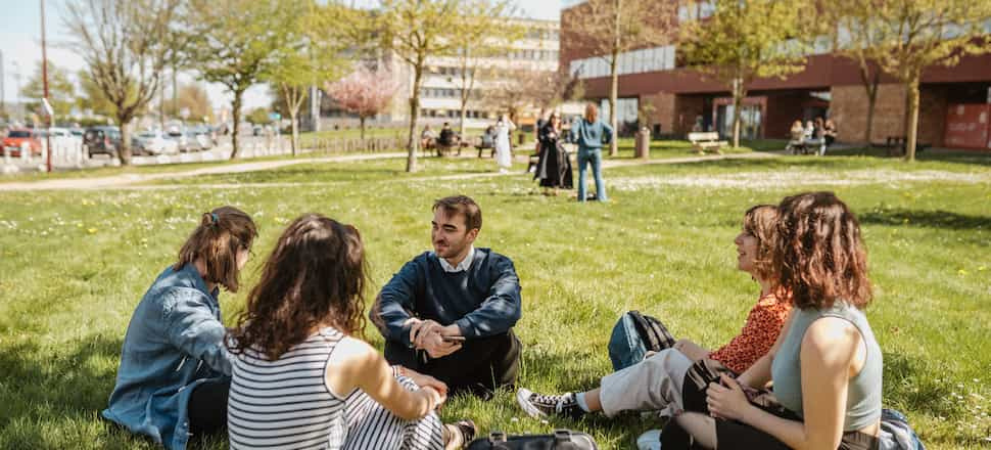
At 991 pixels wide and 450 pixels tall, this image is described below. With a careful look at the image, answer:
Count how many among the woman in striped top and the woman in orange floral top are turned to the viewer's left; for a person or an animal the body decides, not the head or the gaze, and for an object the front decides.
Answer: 1

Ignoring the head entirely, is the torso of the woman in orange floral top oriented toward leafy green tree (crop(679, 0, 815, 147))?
no

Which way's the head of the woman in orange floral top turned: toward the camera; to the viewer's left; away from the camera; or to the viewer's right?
to the viewer's left

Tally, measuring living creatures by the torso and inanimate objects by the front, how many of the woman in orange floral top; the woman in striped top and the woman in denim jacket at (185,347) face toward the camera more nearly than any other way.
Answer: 0

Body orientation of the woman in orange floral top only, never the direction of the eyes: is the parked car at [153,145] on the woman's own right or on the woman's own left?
on the woman's own right

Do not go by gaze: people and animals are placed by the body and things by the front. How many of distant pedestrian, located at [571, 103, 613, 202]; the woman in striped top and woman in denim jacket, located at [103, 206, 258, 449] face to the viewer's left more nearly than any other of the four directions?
0

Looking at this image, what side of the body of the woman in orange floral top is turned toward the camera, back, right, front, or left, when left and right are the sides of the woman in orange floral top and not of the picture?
left

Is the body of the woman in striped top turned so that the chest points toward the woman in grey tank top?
no

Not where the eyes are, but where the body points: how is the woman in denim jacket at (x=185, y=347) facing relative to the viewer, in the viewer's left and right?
facing to the right of the viewer

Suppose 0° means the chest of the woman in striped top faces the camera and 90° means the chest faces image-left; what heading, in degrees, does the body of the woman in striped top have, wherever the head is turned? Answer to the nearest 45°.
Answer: approximately 225°
